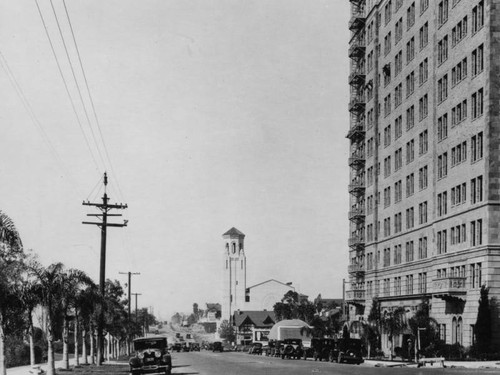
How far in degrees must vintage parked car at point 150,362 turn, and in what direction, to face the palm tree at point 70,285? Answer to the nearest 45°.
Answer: approximately 90° to its right

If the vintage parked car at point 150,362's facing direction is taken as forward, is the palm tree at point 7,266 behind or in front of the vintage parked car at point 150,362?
in front

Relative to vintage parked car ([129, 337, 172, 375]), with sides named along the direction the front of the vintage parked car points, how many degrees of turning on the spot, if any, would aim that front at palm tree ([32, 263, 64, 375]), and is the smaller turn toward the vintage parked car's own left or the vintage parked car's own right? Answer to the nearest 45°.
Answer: approximately 45° to the vintage parked car's own right

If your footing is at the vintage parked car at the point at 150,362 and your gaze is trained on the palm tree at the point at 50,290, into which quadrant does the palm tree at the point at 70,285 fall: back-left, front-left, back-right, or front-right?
front-right

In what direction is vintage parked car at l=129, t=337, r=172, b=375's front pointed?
toward the camera
